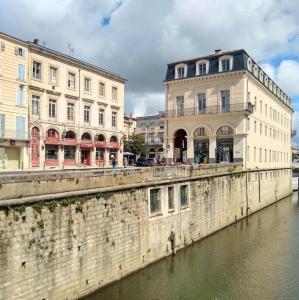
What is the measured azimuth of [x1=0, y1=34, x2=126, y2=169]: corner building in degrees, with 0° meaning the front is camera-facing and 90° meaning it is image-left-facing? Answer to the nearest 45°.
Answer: approximately 315°

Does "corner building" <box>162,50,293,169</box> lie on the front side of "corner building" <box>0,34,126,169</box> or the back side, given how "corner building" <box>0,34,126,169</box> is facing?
on the front side
